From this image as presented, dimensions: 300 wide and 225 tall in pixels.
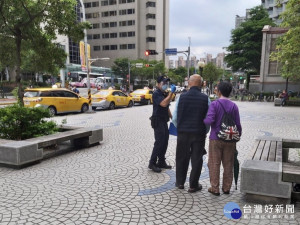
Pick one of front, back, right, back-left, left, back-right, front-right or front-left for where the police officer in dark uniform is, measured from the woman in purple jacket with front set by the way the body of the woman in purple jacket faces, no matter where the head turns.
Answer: front

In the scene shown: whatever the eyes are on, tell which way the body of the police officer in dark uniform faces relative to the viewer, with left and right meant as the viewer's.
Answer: facing the viewer and to the right of the viewer

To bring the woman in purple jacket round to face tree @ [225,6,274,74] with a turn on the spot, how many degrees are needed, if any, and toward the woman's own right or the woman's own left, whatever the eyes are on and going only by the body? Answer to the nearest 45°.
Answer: approximately 45° to the woman's own right

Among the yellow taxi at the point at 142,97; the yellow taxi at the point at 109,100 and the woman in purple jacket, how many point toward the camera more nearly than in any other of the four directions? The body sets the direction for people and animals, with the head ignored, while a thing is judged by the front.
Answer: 0

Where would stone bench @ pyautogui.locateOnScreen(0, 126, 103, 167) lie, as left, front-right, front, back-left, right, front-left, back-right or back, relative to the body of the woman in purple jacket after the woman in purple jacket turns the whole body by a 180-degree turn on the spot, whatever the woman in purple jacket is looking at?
back-right

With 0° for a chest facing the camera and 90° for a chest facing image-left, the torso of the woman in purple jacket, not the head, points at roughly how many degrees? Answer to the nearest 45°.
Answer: approximately 135°
